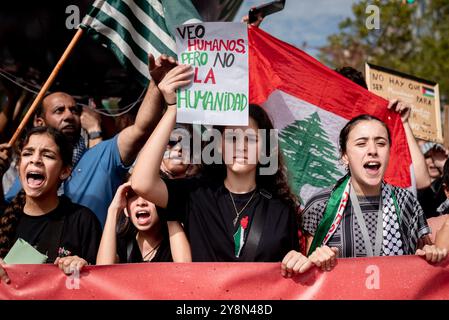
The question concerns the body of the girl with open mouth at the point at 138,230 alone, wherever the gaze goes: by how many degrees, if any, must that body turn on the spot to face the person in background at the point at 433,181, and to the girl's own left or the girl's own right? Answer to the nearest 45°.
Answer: approximately 135° to the girl's own left

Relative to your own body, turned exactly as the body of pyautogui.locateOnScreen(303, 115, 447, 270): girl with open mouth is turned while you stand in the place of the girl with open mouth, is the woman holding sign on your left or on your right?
on your right

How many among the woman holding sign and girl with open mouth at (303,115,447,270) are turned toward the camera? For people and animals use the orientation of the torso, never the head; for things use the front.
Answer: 2

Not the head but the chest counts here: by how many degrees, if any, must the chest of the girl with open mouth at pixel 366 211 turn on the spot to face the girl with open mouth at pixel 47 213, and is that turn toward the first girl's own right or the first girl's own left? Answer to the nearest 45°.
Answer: approximately 90° to the first girl's own right

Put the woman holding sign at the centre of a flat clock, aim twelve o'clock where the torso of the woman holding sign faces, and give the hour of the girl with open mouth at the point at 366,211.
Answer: The girl with open mouth is roughly at 9 o'clock from the woman holding sign.

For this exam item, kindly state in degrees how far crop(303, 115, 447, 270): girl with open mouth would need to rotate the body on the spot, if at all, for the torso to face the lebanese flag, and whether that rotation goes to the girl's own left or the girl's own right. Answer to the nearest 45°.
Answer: approximately 180°

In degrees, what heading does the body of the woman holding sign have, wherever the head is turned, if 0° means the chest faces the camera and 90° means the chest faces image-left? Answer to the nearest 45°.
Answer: approximately 0°
